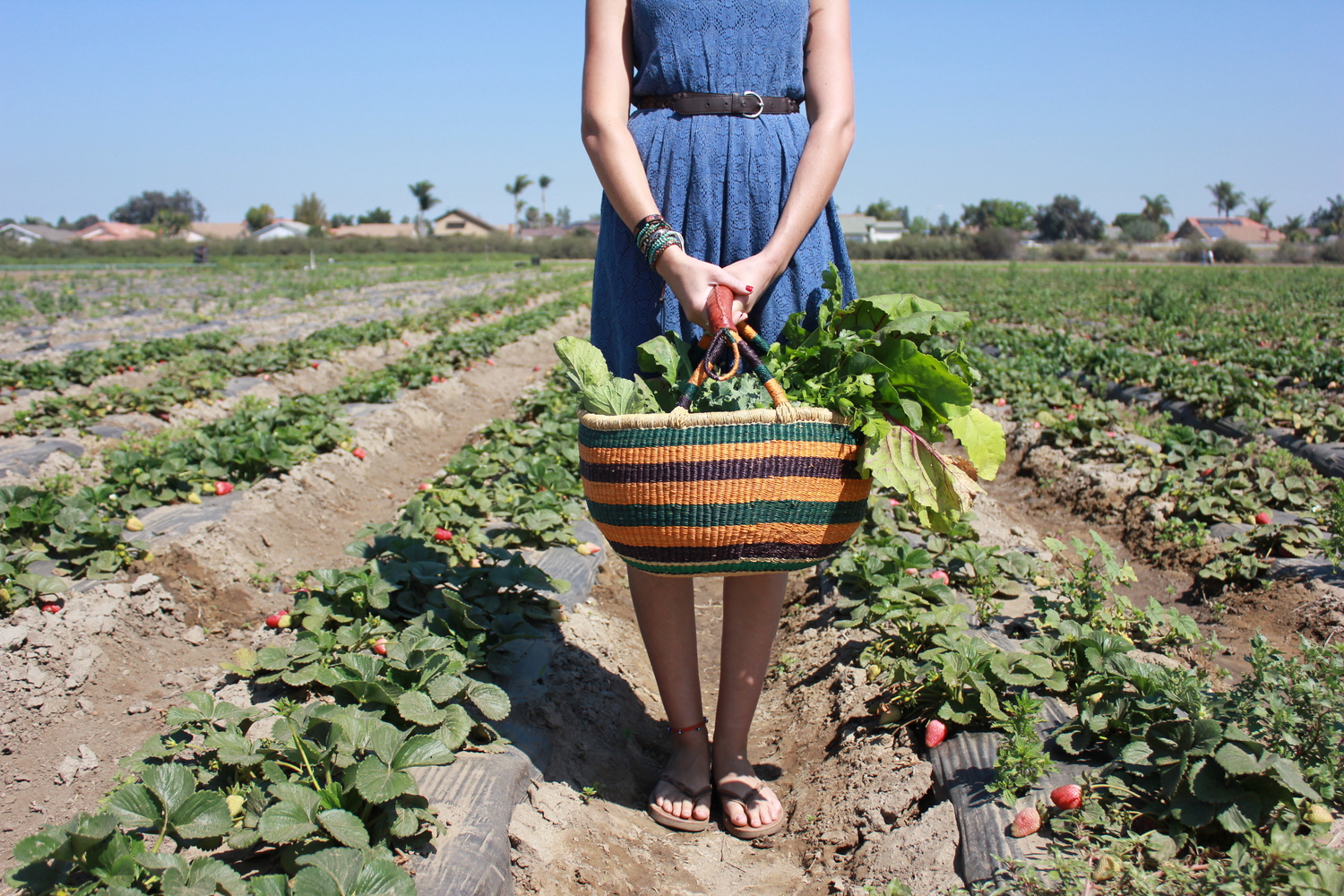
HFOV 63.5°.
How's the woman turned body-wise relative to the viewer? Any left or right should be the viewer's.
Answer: facing the viewer

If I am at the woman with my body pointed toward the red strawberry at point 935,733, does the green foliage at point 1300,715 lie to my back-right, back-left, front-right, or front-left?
front-right

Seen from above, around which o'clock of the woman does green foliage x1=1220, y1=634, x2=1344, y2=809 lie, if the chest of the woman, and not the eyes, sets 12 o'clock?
The green foliage is roughly at 10 o'clock from the woman.
